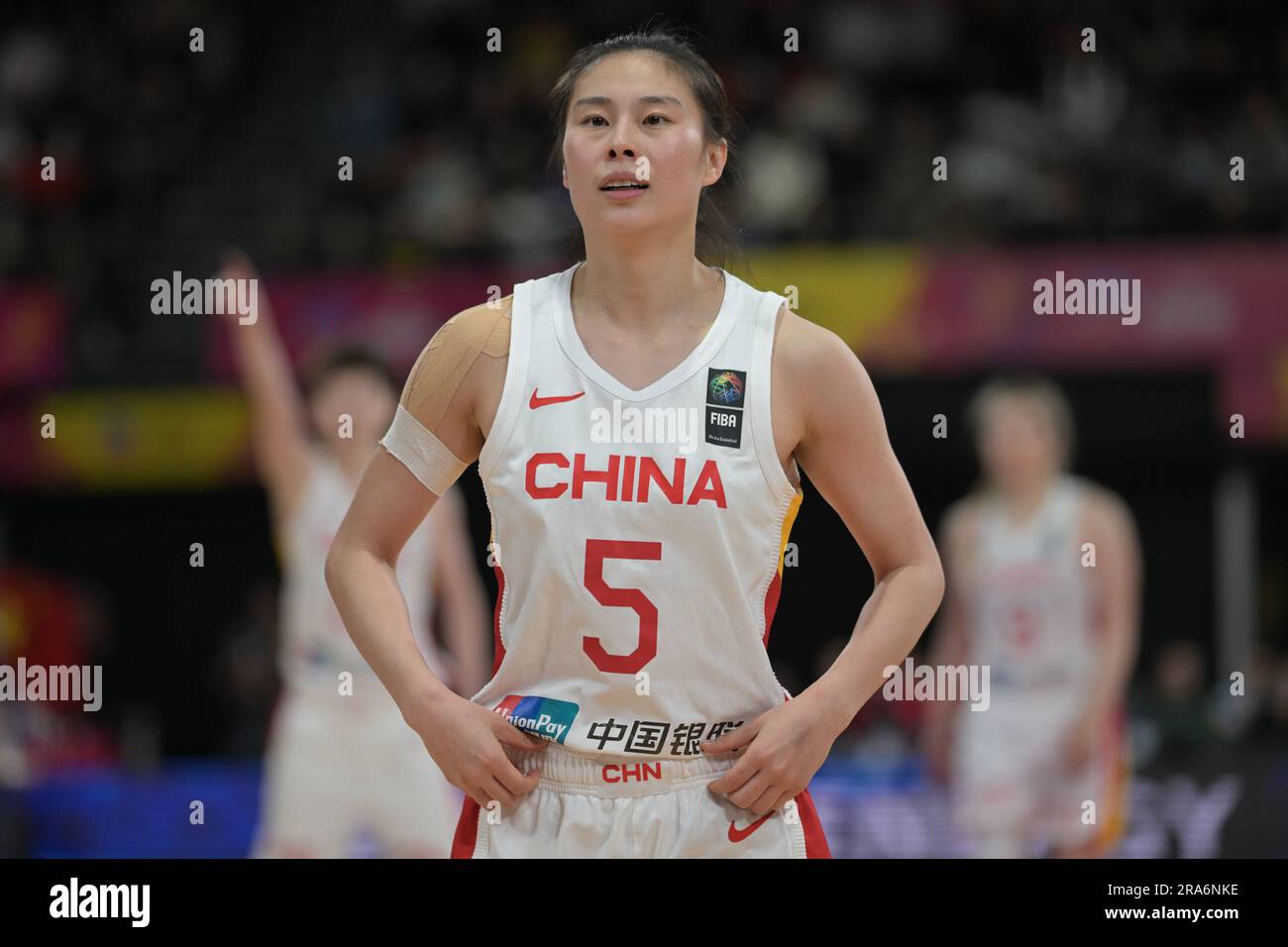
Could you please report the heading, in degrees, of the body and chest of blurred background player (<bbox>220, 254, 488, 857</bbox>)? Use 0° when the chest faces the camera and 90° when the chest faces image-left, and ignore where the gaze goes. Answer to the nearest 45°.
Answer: approximately 0°

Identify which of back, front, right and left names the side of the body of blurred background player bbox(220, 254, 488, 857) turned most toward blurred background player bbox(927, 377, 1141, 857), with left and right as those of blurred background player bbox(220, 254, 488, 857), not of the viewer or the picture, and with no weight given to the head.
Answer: left

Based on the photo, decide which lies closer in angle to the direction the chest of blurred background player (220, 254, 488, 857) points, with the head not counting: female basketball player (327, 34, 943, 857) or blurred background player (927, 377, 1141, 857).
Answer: the female basketball player

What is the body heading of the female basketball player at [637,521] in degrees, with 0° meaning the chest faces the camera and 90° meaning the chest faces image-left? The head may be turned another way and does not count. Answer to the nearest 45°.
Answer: approximately 0°

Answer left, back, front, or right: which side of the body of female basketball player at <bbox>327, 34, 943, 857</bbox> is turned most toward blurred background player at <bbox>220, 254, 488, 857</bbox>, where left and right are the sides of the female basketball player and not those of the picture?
back

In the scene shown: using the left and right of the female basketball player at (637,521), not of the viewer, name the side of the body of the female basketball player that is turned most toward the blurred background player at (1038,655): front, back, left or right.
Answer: back

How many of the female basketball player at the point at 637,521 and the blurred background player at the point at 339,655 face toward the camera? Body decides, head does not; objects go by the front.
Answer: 2

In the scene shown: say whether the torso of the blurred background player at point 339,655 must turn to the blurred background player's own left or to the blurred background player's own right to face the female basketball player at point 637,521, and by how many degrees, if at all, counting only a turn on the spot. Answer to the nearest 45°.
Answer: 0° — they already face them
